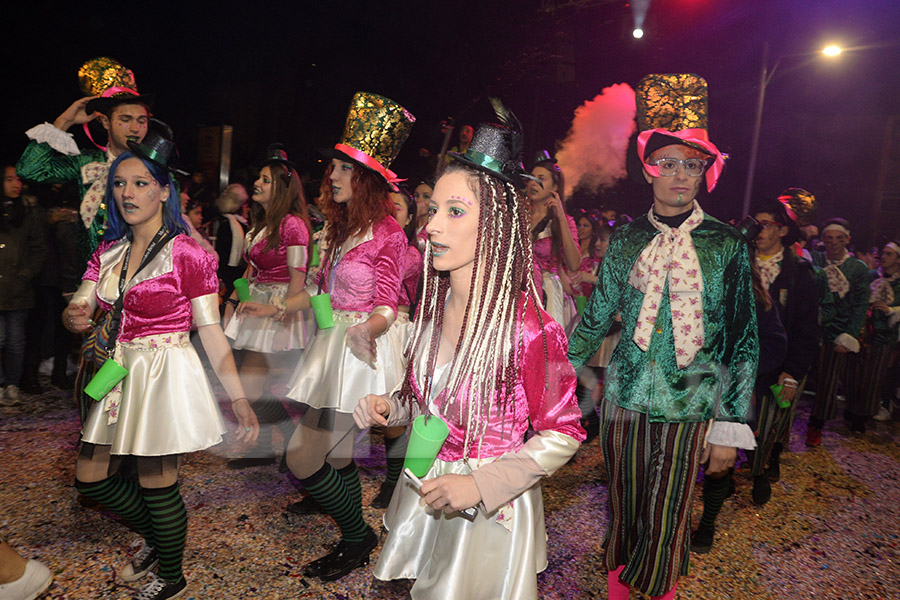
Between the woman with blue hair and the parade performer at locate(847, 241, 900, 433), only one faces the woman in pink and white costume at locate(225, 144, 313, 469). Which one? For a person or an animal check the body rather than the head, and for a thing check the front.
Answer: the parade performer

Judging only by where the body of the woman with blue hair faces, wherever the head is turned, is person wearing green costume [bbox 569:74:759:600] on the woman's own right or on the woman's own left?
on the woman's own left

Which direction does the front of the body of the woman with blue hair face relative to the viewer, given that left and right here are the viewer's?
facing the viewer and to the left of the viewer

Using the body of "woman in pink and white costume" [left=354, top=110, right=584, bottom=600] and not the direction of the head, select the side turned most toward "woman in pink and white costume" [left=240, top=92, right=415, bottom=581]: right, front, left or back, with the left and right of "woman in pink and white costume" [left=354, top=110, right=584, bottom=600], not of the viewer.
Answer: right

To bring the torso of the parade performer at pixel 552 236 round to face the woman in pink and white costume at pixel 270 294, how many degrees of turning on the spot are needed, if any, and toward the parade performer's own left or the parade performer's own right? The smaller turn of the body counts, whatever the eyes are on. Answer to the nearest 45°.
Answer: approximately 45° to the parade performer's own right

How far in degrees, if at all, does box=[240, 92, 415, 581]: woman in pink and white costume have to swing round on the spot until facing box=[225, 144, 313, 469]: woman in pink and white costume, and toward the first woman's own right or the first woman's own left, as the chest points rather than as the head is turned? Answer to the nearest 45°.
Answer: approximately 135° to the first woman's own right

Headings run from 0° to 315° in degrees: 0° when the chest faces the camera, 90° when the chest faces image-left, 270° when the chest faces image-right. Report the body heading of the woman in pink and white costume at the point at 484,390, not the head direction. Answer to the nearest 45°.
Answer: approximately 45°

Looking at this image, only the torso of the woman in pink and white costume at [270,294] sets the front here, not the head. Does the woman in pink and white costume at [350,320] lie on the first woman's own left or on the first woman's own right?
on the first woman's own left

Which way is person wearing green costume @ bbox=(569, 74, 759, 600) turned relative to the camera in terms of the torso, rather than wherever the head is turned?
toward the camera

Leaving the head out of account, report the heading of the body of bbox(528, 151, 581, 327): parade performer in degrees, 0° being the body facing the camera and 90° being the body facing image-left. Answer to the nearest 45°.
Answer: approximately 45°
